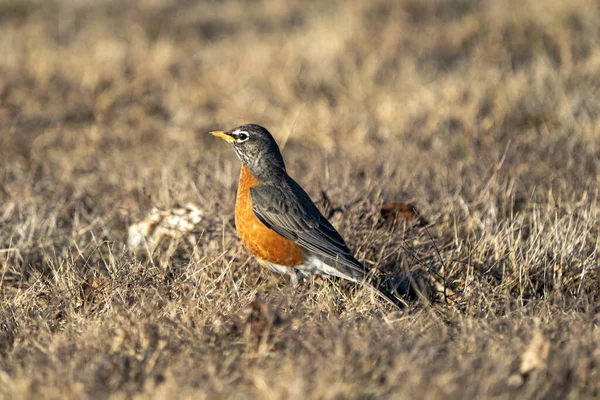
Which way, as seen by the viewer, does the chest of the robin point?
to the viewer's left
